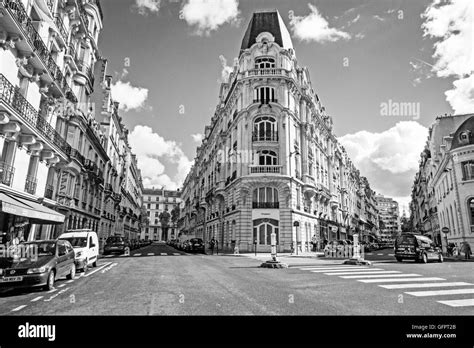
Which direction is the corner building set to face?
toward the camera

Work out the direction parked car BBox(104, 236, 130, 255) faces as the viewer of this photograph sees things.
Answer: facing the viewer and to the left of the viewer

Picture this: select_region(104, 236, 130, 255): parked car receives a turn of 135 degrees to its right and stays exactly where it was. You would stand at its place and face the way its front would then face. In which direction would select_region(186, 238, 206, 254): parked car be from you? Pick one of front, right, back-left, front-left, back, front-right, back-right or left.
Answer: right

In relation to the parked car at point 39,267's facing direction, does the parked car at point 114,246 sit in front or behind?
behind

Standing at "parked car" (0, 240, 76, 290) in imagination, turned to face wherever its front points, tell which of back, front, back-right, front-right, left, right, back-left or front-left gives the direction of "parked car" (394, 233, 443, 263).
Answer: back-left

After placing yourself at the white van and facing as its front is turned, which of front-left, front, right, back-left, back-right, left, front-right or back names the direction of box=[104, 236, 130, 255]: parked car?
back-right

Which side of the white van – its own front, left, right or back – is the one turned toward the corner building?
back

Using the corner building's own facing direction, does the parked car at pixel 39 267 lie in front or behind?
in front

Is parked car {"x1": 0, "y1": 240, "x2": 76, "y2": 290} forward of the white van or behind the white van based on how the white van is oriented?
forward
